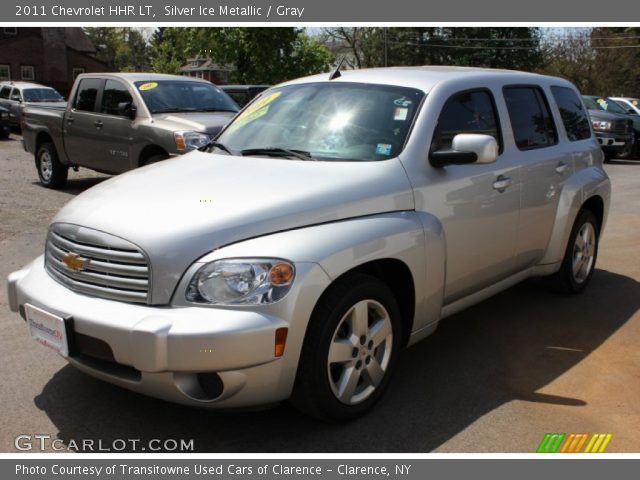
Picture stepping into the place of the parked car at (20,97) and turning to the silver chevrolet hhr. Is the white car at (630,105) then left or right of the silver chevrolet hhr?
left

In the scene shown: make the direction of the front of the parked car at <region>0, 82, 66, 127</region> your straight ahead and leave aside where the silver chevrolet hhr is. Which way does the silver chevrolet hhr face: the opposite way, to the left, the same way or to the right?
to the right

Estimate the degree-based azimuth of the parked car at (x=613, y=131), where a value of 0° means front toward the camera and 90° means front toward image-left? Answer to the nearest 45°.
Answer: approximately 315°

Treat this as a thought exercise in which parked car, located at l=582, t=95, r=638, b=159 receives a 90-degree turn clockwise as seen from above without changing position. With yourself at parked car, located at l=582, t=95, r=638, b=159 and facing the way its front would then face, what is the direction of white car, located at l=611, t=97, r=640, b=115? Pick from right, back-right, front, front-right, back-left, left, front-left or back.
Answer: back-right

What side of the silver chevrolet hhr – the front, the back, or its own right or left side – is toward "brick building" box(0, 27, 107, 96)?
right

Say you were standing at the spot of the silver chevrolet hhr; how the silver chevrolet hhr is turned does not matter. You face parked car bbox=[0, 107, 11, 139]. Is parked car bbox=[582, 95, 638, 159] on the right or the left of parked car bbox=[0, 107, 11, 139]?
right

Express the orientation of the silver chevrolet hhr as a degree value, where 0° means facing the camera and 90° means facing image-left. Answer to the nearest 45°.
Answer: approximately 45°

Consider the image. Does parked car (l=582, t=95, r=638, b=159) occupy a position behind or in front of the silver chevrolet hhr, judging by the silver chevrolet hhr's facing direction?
behind

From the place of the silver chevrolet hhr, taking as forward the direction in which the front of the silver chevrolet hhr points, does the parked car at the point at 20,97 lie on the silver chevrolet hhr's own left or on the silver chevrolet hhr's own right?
on the silver chevrolet hhr's own right

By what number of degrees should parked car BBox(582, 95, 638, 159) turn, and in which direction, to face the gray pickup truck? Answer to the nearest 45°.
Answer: approximately 90° to its right

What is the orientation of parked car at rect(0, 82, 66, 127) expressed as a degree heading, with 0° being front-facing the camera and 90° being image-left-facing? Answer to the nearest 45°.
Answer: approximately 315°

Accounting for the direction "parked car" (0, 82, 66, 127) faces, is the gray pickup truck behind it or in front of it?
in front

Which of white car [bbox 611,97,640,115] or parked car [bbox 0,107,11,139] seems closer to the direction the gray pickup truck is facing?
the white car

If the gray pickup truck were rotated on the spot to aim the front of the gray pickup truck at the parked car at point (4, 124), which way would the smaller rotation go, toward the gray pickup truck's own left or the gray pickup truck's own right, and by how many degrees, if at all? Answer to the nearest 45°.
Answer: approximately 135° to the gray pickup truck's own left

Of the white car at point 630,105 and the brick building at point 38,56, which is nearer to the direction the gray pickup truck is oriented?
the white car
